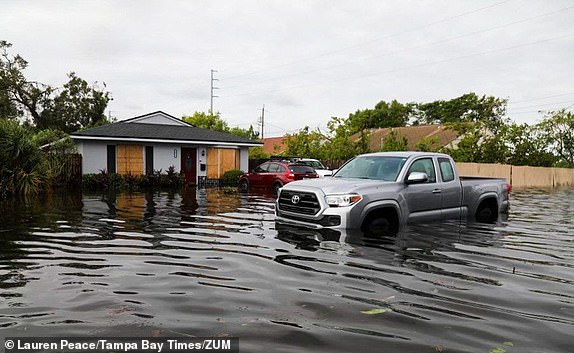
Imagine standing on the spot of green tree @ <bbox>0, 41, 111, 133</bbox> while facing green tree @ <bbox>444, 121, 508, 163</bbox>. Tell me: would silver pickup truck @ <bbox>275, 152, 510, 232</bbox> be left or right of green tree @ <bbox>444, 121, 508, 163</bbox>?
right

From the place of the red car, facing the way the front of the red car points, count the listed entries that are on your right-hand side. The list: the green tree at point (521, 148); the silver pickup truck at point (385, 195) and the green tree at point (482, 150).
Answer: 2

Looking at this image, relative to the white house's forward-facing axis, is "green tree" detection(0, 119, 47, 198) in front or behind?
in front

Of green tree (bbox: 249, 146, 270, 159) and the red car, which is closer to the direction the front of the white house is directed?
the red car

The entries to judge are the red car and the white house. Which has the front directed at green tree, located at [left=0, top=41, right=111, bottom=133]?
the red car

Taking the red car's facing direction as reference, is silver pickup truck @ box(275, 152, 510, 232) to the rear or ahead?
to the rear

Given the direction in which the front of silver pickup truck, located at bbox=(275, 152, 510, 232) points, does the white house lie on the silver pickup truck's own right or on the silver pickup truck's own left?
on the silver pickup truck's own right

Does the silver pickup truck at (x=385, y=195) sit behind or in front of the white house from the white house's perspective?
in front

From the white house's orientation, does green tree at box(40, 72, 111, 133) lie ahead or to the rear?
to the rear

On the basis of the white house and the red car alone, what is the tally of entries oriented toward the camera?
1

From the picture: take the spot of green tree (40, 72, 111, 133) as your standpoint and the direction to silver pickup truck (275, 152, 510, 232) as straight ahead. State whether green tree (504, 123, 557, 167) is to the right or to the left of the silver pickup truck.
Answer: left

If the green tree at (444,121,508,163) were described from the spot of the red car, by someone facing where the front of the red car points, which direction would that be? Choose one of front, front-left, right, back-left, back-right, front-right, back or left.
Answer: right

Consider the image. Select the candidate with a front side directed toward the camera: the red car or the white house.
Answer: the white house

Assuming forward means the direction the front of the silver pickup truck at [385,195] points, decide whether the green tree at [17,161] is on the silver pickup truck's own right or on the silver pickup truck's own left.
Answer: on the silver pickup truck's own right

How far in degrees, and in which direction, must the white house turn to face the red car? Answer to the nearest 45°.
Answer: approximately 45° to its left

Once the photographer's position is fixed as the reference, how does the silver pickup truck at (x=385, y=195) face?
facing the viewer and to the left of the viewer

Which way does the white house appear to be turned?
toward the camera
